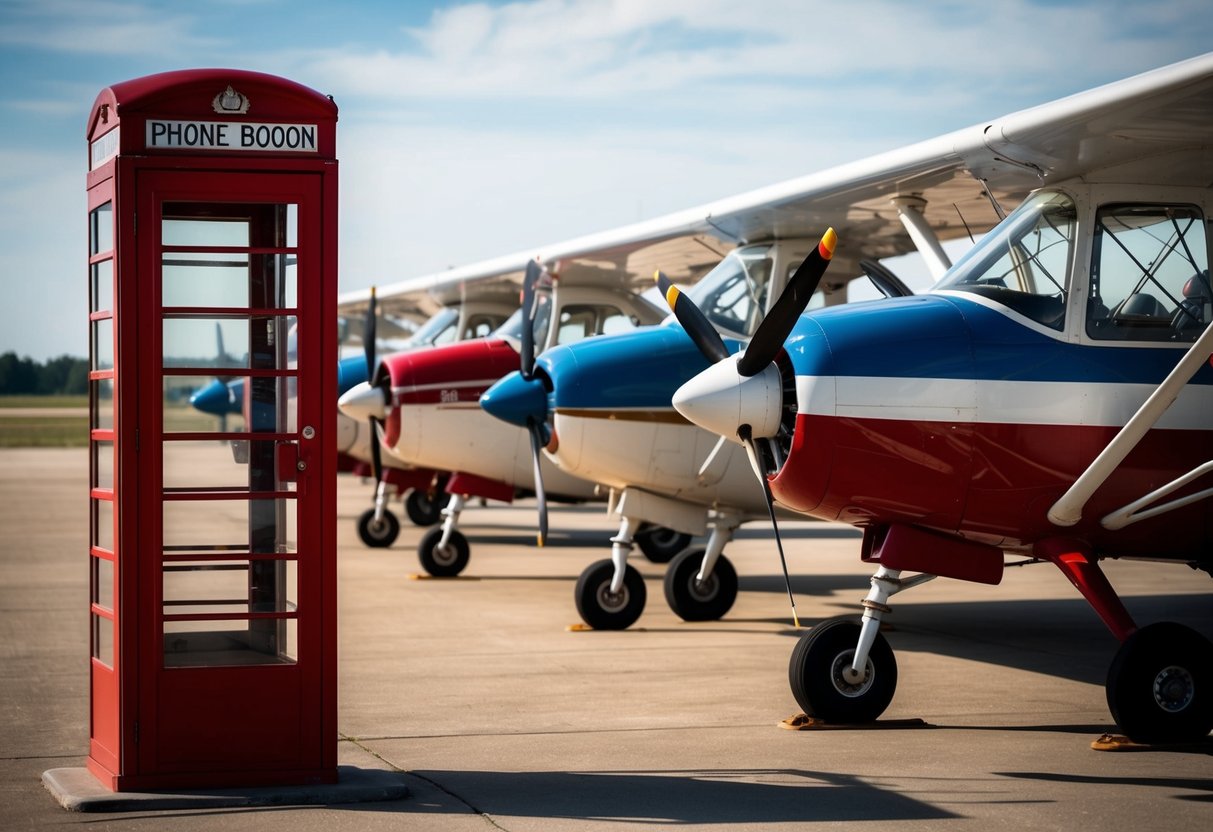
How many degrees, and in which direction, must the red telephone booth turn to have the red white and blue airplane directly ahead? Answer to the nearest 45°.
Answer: approximately 90° to its left

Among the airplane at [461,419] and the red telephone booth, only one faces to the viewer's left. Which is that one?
the airplane

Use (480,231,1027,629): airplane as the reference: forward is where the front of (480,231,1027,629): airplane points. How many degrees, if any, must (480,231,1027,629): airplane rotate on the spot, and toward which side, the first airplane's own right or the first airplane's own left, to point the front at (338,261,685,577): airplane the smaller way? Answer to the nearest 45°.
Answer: approximately 45° to the first airplane's own right

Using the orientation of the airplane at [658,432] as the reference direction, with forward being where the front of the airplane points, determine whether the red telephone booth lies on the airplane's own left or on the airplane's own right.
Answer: on the airplane's own left

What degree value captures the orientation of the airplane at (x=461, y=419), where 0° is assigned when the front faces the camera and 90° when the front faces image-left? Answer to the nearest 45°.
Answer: approximately 90°

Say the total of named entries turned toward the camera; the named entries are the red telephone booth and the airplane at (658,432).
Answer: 1

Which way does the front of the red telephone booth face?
toward the camera

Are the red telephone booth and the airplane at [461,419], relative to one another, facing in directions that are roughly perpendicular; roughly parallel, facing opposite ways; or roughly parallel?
roughly perpendicular

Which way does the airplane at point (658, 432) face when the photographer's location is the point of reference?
facing to the left of the viewer

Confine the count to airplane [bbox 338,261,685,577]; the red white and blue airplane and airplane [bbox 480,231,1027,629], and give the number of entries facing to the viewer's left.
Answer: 3

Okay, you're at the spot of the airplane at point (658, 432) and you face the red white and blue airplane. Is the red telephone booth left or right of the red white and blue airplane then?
right

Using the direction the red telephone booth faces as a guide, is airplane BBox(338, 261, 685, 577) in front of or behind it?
behind

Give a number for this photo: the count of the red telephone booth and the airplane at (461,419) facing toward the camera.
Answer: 1

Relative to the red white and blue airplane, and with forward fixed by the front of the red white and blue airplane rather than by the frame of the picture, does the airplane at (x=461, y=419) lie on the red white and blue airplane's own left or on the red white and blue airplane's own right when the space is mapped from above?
on the red white and blue airplane's own right

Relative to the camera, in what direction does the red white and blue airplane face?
facing to the left of the viewer

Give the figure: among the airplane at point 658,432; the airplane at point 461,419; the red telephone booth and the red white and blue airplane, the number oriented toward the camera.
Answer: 1

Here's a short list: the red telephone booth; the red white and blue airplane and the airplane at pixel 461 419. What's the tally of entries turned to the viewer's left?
2
